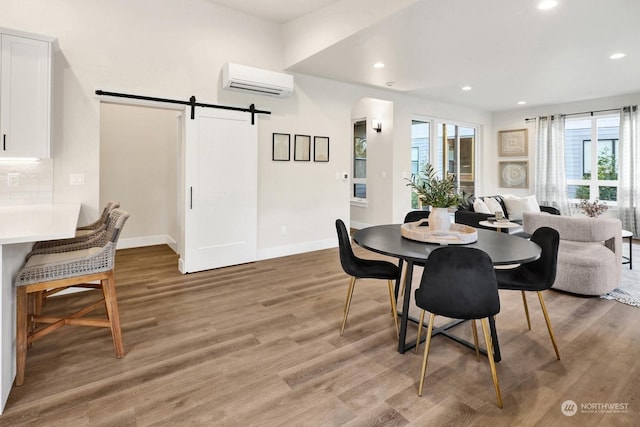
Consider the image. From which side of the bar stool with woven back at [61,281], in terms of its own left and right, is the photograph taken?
left

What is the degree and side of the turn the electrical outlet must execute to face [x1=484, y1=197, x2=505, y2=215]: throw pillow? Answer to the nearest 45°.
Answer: approximately 90° to its left

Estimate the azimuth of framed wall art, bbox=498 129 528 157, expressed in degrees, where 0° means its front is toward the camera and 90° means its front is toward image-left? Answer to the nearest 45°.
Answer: approximately 0°

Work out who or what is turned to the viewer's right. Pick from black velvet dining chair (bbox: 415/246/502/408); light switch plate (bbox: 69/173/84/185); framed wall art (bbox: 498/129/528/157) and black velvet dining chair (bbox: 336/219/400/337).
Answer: black velvet dining chair (bbox: 336/219/400/337)

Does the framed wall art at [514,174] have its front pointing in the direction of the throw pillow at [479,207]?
yes

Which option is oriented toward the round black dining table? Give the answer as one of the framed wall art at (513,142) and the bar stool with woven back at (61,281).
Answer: the framed wall art

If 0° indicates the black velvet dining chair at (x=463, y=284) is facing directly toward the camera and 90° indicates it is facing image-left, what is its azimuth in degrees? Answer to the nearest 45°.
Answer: approximately 180°

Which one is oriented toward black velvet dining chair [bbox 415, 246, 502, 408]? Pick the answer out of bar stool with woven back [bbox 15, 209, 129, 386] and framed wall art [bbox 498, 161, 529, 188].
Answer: the framed wall art

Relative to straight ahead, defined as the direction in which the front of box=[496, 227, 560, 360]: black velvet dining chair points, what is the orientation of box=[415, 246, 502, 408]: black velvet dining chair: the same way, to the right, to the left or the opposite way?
to the right

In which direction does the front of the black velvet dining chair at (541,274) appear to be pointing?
to the viewer's left

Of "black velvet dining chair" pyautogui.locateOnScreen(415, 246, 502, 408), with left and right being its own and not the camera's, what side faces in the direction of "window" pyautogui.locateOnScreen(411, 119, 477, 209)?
front

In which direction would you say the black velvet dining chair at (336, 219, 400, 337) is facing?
to the viewer's right
